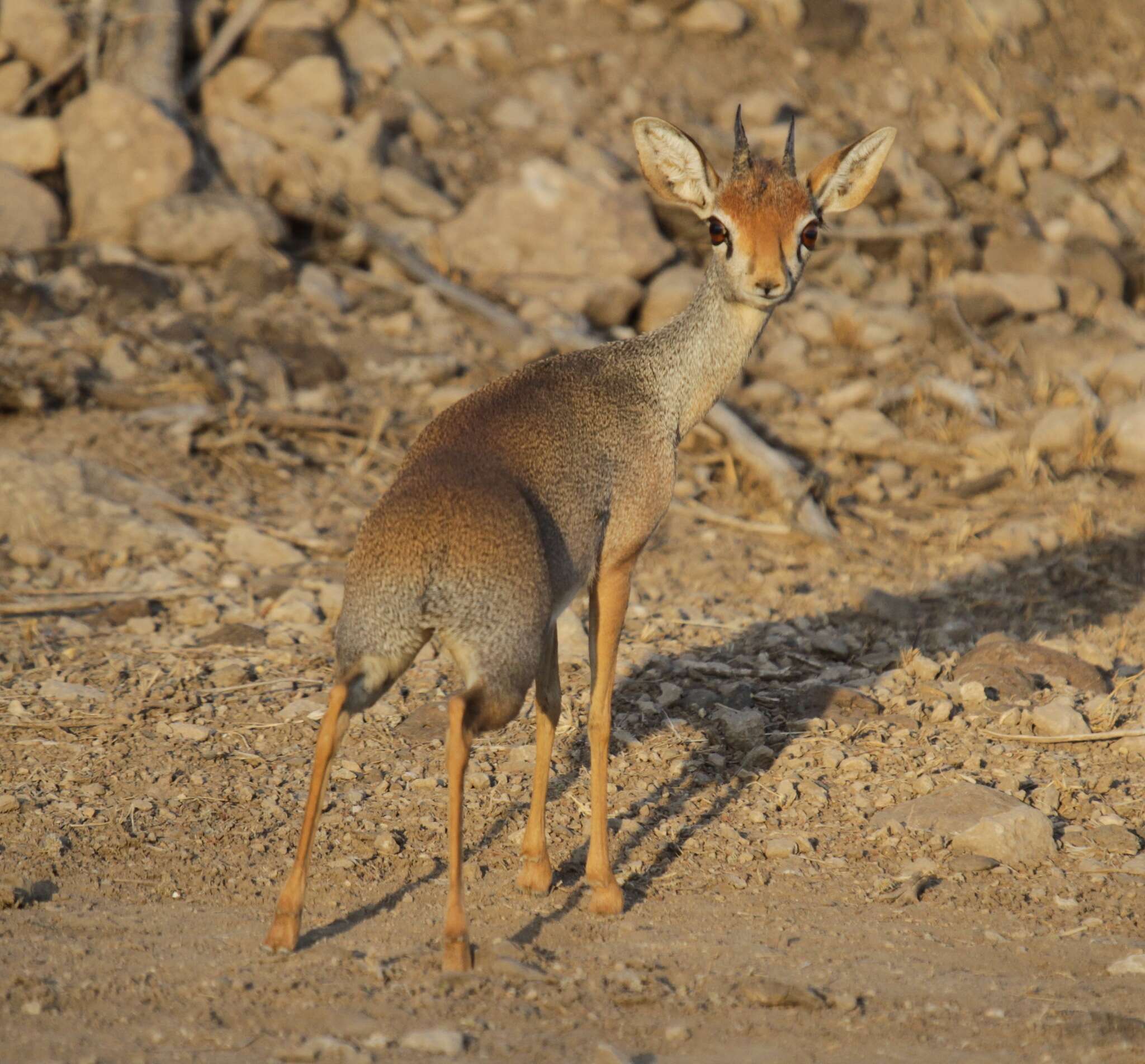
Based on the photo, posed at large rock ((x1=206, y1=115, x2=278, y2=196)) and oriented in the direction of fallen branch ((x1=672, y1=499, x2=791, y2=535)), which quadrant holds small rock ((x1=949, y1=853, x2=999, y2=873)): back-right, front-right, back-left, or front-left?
front-right

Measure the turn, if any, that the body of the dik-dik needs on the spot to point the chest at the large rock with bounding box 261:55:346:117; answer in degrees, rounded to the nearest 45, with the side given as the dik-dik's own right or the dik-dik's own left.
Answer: approximately 45° to the dik-dik's own left

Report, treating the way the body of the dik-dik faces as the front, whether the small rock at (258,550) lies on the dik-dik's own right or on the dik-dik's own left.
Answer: on the dik-dik's own left

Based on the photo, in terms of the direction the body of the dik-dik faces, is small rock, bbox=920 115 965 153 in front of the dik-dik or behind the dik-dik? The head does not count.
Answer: in front

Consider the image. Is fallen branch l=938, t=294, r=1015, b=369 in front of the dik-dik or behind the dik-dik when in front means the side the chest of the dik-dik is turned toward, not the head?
in front

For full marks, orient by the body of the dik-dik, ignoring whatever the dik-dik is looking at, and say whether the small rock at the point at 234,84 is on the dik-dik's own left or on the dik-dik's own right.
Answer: on the dik-dik's own left

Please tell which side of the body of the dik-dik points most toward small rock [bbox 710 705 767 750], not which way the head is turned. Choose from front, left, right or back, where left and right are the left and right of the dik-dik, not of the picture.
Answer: front

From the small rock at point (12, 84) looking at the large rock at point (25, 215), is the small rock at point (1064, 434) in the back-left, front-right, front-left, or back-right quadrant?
front-left

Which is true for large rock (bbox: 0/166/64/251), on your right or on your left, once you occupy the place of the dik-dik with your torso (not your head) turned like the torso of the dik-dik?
on your left

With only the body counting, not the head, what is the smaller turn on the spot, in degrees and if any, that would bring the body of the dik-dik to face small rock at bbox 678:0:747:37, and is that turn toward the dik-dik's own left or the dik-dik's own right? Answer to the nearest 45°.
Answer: approximately 45° to the dik-dik's own left

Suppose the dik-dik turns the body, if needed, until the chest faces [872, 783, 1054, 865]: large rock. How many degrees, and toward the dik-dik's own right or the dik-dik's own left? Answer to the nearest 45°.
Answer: approximately 45° to the dik-dik's own right

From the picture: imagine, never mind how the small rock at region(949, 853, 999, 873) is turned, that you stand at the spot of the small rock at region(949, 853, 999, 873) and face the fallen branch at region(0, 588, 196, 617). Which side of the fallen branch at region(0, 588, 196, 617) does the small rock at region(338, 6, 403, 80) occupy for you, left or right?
right

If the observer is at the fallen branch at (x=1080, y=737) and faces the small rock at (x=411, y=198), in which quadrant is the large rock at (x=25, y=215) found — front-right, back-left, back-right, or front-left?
front-left

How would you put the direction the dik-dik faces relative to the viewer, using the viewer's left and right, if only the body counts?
facing away from the viewer and to the right of the viewer

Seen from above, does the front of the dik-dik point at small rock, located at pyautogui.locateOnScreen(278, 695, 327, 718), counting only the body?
no

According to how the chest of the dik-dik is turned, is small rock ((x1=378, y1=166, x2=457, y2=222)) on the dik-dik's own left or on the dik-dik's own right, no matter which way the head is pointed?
on the dik-dik's own left

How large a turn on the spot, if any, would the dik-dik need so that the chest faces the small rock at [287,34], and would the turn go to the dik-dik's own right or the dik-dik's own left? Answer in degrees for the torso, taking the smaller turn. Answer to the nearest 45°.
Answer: approximately 45° to the dik-dik's own left

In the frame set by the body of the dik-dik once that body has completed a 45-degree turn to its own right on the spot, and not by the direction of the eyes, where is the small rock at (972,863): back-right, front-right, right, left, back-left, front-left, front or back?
front
